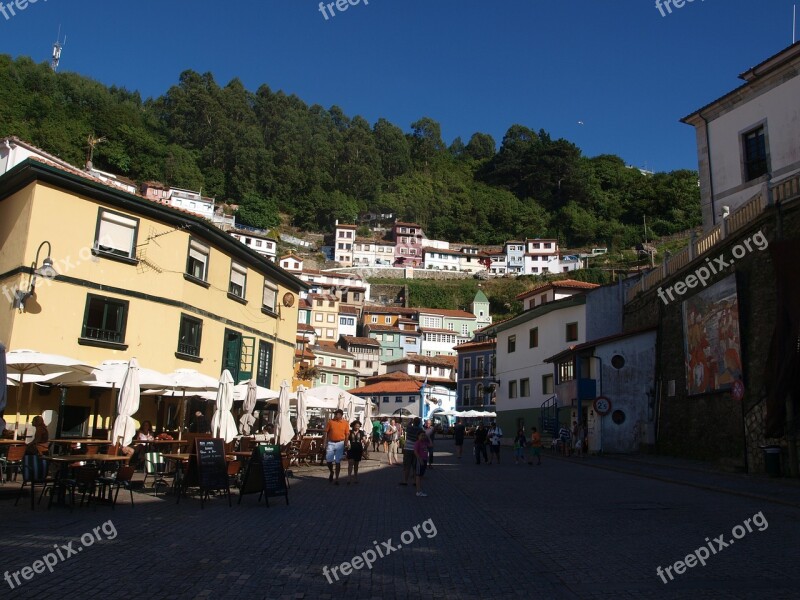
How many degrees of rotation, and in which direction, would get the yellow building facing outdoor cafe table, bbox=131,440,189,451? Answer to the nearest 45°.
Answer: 0° — it already faces it

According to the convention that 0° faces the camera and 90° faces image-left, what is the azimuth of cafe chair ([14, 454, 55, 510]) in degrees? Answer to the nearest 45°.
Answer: approximately 225°

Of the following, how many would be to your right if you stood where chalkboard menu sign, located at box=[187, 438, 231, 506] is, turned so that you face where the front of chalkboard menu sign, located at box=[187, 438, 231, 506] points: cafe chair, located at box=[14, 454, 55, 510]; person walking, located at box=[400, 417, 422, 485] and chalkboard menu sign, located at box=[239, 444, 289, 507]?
1

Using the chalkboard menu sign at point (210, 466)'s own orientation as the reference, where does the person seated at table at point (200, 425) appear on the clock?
The person seated at table is roughly at 6 o'clock from the chalkboard menu sign.

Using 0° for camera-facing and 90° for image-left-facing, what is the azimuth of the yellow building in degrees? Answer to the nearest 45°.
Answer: approximately 315°

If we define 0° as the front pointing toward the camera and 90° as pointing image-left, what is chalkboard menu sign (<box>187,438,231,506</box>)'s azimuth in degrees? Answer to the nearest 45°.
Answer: approximately 0°

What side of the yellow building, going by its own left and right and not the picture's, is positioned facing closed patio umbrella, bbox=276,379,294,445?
front

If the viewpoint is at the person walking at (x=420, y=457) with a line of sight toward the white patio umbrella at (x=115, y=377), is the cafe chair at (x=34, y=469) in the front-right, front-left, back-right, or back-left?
front-left

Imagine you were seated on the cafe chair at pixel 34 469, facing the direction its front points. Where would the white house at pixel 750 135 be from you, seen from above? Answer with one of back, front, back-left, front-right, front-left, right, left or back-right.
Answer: front-right

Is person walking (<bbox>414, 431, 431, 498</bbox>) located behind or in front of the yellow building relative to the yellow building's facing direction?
in front

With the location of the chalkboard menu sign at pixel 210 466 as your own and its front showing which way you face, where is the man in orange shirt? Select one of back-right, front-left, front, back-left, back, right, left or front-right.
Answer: back-left

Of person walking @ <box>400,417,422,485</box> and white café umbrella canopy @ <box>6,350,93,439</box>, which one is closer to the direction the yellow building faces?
the person walking

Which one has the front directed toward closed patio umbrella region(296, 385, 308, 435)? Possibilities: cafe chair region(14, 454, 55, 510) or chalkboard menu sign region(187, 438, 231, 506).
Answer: the cafe chair

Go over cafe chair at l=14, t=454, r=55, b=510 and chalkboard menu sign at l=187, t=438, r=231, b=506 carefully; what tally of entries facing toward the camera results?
1

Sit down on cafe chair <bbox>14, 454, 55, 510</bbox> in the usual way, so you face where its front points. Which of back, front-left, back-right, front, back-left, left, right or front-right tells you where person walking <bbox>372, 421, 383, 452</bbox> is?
front

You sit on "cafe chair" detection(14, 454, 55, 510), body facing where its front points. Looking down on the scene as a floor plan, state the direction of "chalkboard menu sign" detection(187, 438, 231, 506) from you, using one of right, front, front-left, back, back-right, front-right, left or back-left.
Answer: front-right
